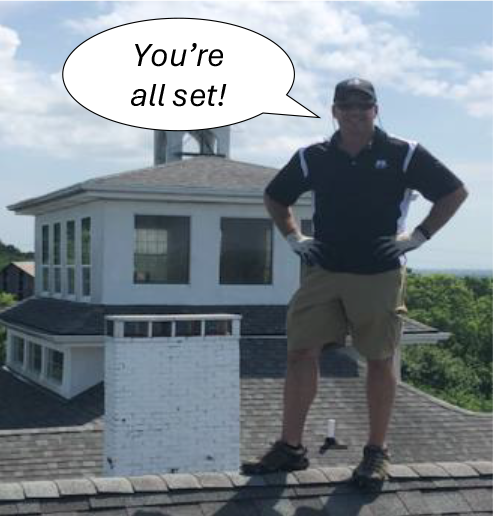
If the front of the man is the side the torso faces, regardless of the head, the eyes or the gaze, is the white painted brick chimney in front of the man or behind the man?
behind

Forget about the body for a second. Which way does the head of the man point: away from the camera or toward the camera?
toward the camera

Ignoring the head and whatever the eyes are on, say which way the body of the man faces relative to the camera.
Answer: toward the camera
